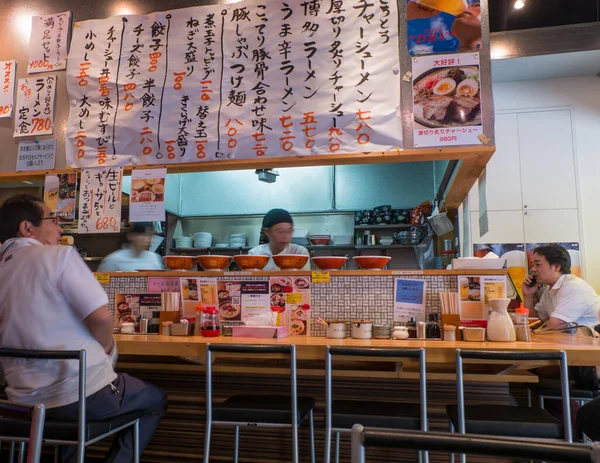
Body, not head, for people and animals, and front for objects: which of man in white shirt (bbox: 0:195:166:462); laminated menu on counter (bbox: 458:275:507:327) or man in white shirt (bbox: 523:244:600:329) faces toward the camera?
the laminated menu on counter

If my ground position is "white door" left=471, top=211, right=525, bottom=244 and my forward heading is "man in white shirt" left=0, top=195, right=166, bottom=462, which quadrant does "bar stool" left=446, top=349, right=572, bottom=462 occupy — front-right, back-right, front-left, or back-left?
front-left

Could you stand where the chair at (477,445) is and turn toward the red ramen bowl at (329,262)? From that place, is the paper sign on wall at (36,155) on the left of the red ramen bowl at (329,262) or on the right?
left

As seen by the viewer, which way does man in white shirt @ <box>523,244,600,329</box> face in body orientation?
to the viewer's left

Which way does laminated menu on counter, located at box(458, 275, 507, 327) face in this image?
toward the camera

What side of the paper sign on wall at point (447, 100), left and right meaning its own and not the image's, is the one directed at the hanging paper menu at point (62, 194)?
right

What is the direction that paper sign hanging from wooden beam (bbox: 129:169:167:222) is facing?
toward the camera

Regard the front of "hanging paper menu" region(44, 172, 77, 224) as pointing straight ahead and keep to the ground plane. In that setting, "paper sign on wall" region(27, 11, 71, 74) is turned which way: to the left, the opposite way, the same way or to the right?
the same way

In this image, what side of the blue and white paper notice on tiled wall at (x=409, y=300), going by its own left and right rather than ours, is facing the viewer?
front

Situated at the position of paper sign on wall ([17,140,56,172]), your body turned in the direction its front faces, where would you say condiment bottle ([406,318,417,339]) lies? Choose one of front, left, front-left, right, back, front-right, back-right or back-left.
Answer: front-left

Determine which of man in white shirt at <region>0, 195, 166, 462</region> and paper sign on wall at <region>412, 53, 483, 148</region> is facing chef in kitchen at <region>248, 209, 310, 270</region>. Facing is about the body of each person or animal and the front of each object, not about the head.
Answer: the man in white shirt

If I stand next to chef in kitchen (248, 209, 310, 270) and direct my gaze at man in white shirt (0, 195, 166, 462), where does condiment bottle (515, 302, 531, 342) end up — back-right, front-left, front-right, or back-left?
front-left

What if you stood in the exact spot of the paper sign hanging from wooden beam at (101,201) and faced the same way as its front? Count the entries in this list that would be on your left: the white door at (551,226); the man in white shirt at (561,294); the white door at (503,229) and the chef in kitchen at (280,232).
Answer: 4

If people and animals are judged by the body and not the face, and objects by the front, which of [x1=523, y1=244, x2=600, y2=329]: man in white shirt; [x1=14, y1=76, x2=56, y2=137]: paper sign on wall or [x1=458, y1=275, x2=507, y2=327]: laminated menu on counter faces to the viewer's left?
the man in white shirt

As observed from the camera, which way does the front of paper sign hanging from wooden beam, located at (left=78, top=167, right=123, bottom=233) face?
facing the viewer

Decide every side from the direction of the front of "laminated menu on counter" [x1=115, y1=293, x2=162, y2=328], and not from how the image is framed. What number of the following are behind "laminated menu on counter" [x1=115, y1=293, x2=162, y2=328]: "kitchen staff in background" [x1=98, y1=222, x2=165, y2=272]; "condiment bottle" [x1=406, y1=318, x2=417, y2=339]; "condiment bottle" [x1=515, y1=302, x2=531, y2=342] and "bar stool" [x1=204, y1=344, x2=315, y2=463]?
1

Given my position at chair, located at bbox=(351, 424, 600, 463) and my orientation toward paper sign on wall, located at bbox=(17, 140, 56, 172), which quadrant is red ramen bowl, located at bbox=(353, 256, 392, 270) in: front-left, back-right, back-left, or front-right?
front-right

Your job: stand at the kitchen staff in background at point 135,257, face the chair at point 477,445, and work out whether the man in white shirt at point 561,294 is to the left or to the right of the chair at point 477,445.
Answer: left
